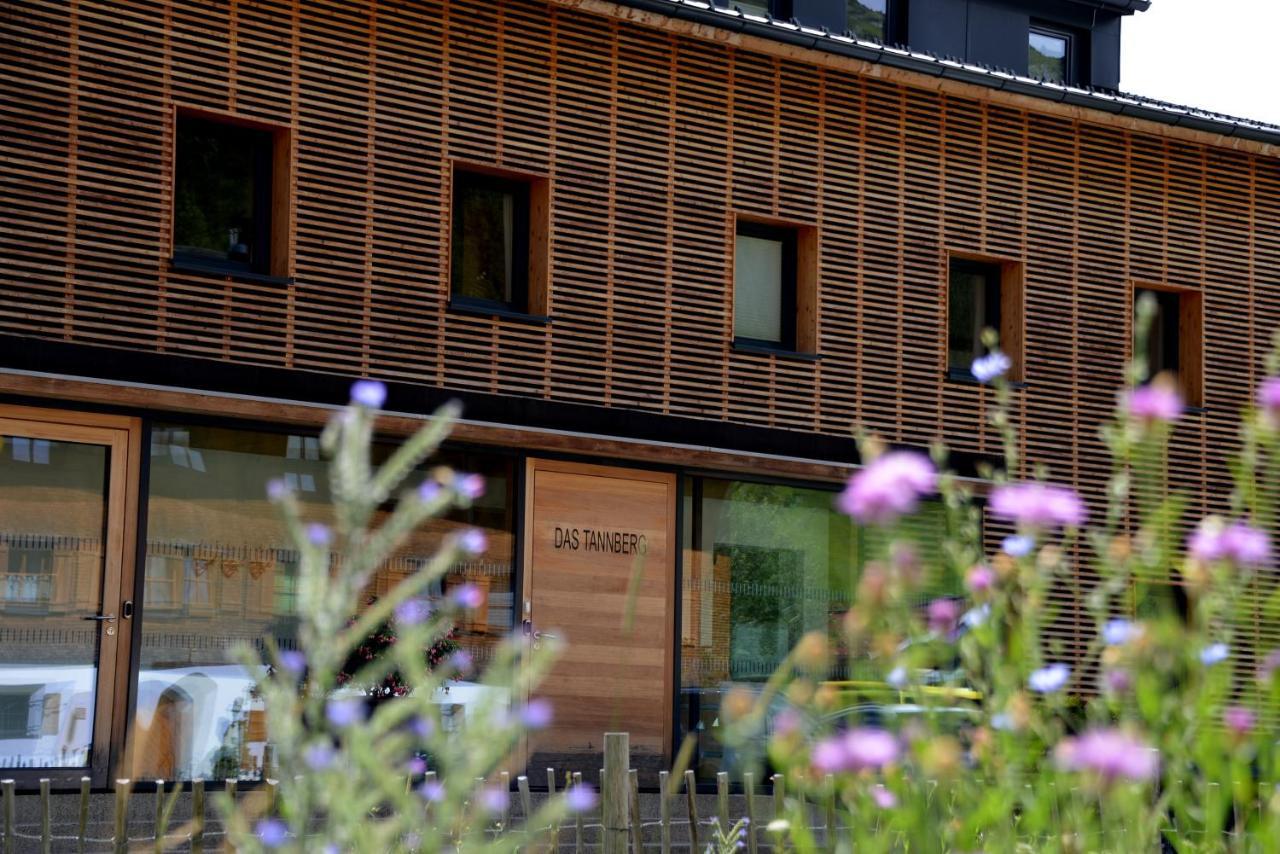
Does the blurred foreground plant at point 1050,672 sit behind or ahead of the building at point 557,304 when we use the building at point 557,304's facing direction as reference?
ahead

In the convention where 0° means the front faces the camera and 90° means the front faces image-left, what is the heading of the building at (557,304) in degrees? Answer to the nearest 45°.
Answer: approximately 315°

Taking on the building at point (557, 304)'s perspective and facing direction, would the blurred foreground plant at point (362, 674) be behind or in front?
in front
